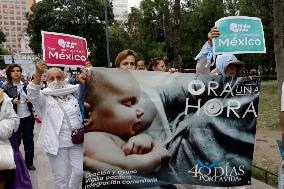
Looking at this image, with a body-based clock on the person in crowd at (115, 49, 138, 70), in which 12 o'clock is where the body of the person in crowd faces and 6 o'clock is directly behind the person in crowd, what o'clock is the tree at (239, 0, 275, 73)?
The tree is roughly at 8 o'clock from the person in crowd.

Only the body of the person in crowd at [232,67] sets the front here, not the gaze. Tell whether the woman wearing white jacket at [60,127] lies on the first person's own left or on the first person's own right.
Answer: on the first person's own right

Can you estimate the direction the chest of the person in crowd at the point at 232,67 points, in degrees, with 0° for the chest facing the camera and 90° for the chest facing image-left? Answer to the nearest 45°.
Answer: approximately 315°

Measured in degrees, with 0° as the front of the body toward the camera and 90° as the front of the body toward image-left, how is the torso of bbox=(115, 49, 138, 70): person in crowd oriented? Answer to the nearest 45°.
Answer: approximately 315°

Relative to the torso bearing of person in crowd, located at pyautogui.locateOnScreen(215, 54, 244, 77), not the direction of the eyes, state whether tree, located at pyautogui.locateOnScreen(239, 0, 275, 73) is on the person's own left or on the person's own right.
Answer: on the person's own left
